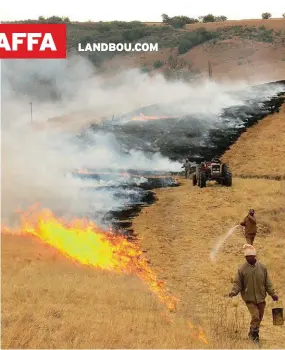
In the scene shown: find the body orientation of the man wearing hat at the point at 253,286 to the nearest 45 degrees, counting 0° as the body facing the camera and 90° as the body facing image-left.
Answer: approximately 0°

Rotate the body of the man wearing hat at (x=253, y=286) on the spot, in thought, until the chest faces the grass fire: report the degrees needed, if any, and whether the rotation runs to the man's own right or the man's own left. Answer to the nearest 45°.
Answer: approximately 135° to the man's own right

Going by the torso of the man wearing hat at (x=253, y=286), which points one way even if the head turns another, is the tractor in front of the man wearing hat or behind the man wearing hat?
behind

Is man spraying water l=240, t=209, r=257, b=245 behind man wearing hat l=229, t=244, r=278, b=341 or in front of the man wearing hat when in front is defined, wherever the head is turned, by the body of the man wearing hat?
behind
